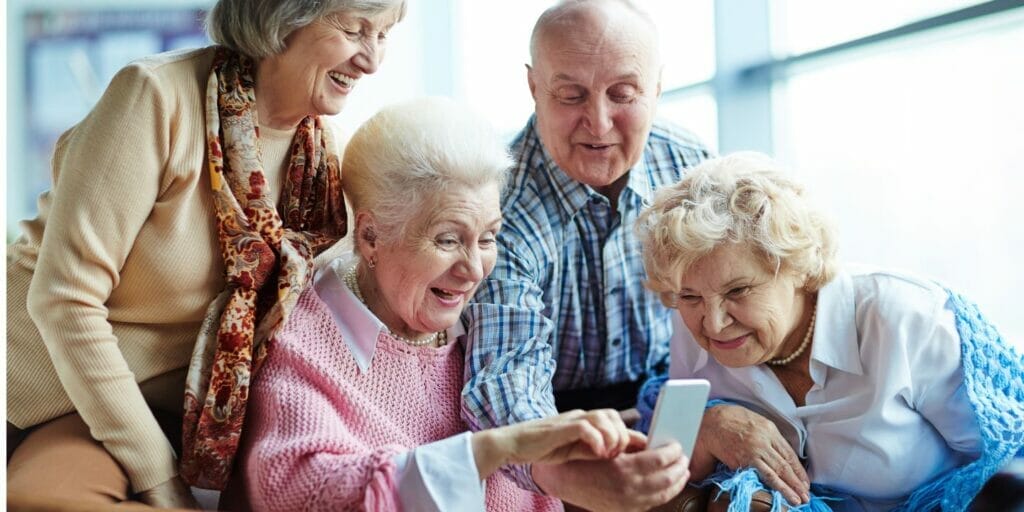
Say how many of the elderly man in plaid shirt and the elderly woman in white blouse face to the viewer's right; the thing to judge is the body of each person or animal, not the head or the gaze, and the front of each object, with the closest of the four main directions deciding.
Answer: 0

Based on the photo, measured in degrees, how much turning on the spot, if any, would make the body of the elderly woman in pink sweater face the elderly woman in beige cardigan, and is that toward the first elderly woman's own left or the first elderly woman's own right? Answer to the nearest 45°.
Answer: approximately 135° to the first elderly woman's own right

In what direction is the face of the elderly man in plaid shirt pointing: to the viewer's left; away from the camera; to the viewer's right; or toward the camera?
toward the camera

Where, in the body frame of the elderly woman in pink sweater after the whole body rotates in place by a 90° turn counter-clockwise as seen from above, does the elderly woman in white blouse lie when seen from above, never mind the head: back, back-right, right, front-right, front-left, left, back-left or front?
front-right

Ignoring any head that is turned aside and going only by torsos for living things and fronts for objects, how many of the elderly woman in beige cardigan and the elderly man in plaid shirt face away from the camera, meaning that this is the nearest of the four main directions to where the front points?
0

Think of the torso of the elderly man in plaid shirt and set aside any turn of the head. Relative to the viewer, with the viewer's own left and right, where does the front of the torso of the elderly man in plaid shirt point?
facing the viewer

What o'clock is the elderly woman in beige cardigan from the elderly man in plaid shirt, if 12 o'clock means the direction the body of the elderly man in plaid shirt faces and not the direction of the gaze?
The elderly woman in beige cardigan is roughly at 2 o'clock from the elderly man in plaid shirt.

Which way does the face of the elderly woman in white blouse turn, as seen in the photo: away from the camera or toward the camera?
toward the camera

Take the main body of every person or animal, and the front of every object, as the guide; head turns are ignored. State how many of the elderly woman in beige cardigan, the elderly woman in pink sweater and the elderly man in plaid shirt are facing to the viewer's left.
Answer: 0

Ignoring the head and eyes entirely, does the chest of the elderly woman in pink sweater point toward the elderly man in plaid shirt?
no

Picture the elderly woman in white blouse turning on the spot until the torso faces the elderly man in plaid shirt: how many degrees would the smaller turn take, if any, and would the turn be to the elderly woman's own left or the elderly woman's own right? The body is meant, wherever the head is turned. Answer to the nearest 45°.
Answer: approximately 45° to the elderly woman's own right

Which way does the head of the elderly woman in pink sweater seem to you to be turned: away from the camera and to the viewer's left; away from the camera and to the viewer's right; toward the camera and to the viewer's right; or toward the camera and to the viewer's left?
toward the camera and to the viewer's right

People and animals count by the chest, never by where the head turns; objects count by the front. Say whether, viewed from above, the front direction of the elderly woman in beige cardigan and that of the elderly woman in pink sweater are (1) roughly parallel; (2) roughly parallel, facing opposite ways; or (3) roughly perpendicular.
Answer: roughly parallel

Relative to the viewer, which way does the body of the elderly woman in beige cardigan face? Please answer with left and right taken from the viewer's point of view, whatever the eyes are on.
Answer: facing the viewer and to the right of the viewer

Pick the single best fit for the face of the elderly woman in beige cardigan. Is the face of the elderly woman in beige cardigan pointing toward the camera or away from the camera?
toward the camera

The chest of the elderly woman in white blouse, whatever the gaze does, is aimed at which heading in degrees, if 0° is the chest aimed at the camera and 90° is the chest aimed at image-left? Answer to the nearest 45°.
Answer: approximately 45°
